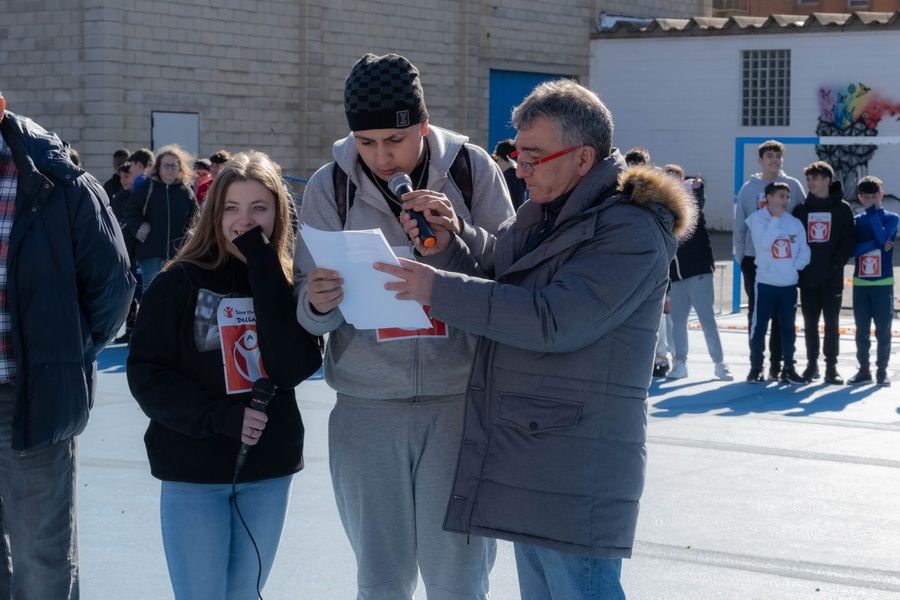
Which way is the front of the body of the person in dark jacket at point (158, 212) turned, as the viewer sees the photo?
toward the camera

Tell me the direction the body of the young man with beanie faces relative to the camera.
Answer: toward the camera

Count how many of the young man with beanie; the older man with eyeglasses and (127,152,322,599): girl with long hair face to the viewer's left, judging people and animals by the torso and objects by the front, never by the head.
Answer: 1

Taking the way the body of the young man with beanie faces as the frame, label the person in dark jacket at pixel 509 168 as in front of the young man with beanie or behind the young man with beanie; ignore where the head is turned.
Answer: behind

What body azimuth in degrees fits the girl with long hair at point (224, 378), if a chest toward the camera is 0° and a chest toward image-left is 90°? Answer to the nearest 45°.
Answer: approximately 0°

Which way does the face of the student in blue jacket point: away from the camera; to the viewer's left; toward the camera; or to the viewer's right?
toward the camera

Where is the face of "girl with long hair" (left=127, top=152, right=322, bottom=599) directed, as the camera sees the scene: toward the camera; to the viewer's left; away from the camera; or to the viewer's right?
toward the camera

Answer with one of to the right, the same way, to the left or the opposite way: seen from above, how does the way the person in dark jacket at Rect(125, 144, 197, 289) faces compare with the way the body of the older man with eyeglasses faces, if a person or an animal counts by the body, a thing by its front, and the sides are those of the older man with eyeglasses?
to the left

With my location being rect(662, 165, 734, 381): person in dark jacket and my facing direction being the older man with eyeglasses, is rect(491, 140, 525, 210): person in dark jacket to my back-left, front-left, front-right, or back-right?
back-right

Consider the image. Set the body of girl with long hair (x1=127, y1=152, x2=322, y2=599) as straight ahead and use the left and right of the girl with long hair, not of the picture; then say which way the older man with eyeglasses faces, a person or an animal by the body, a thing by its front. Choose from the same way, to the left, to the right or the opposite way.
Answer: to the right

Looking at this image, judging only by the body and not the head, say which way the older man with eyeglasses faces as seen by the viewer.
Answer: to the viewer's left

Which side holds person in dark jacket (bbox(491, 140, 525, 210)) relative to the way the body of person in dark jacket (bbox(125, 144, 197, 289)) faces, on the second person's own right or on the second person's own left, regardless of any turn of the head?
on the second person's own left

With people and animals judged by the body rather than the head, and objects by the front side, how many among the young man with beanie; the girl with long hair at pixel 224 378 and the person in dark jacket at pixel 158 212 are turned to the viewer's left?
0
